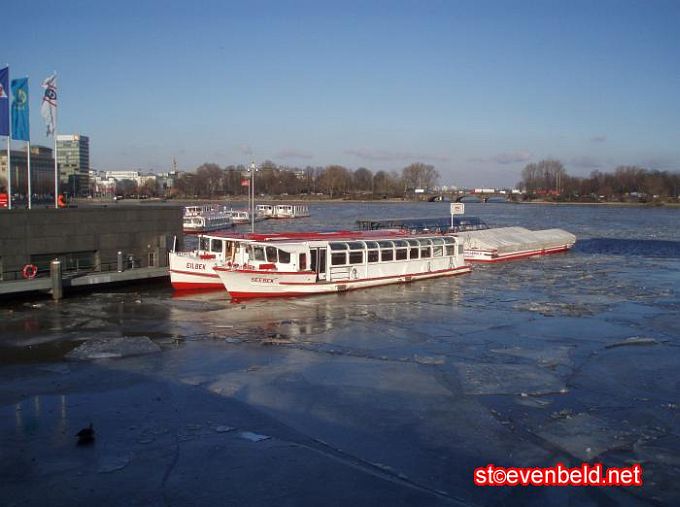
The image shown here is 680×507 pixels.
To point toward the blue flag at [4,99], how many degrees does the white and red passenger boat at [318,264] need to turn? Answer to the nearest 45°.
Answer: approximately 45° to its right

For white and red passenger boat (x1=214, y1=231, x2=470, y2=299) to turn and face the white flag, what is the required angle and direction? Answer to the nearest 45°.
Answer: approximately 45° to its right

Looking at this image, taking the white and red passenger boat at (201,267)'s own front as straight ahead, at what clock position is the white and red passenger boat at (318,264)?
the white and red passenger boat at (318,264) is roughly at 8 o'clock from the white and red passenger boat at (201,267).

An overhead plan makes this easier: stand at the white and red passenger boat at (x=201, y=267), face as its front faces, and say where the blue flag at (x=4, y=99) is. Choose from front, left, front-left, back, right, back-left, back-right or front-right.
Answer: front-right

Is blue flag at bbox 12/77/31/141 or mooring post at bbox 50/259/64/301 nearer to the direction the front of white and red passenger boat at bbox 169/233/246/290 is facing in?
the mooring post

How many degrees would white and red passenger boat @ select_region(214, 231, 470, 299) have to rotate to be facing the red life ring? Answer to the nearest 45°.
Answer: approximately 45° to its right

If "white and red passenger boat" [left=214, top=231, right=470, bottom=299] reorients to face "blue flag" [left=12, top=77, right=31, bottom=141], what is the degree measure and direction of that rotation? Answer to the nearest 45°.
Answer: approximately 45° to its right

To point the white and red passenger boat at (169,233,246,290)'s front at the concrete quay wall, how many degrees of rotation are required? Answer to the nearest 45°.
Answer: approximately 45° to its right

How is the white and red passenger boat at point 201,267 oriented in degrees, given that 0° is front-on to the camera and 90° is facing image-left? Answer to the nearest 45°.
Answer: approximately 45°
